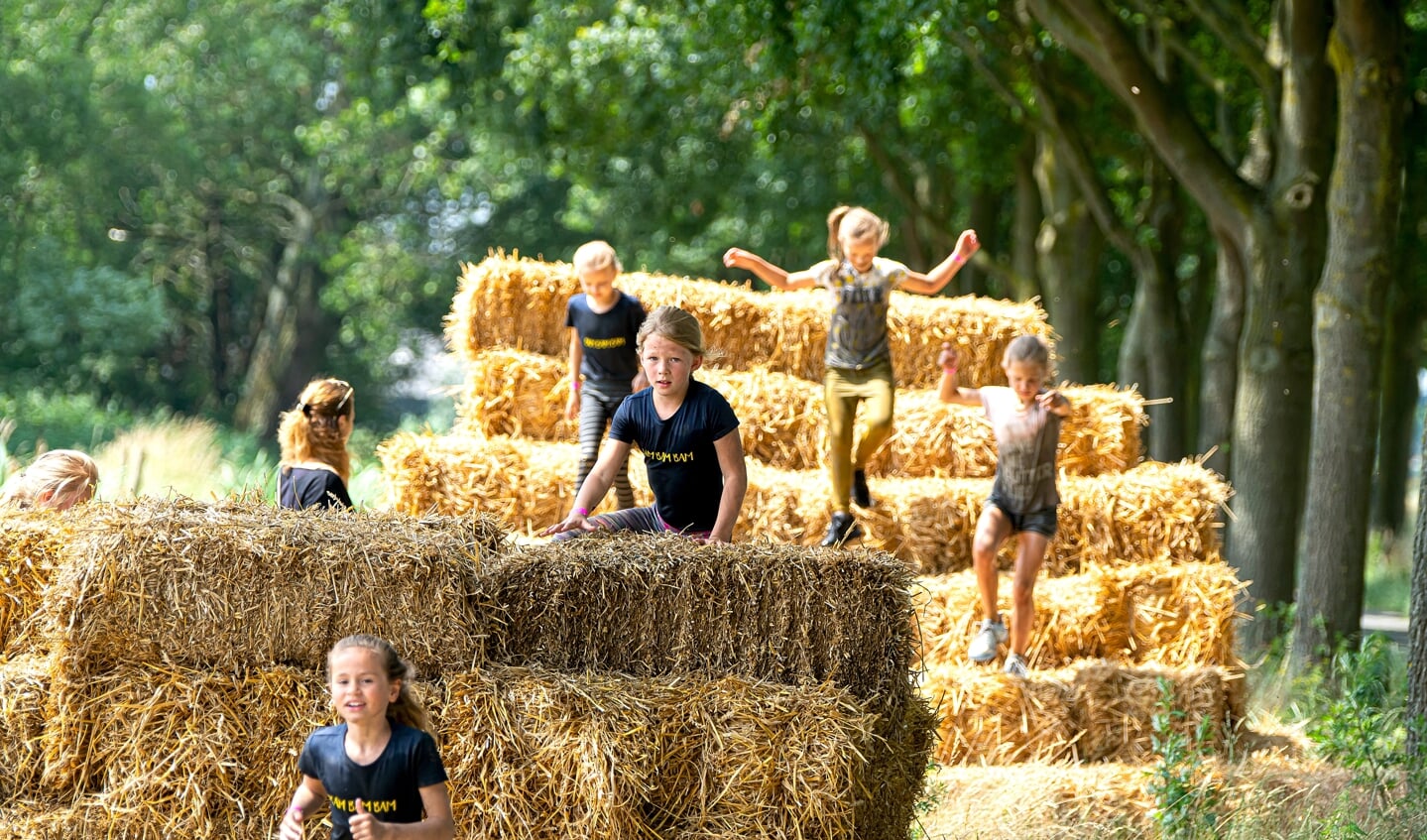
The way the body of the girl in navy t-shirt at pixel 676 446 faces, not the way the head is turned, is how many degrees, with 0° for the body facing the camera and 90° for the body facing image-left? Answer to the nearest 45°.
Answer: approximately 45°

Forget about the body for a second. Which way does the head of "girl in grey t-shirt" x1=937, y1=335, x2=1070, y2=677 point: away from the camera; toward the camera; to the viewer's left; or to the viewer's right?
toward the camera

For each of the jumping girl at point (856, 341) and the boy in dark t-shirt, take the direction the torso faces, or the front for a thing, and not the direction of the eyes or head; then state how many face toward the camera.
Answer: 2

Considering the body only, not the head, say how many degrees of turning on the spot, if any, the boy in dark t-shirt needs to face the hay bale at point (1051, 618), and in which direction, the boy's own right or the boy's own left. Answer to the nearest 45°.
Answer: approximately 90° to the boy's own left

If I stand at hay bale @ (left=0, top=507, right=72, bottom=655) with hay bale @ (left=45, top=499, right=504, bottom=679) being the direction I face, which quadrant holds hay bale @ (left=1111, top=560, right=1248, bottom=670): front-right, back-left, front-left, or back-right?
front-left

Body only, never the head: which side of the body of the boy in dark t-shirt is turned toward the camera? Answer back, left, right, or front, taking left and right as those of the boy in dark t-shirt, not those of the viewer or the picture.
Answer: front

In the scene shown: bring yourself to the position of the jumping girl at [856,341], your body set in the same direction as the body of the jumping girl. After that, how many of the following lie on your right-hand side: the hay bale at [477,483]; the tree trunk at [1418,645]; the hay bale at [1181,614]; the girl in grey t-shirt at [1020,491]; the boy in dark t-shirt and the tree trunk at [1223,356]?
2

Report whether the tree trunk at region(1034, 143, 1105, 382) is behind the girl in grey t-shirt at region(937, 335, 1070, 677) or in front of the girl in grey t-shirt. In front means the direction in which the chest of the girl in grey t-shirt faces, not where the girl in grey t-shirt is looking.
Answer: behind

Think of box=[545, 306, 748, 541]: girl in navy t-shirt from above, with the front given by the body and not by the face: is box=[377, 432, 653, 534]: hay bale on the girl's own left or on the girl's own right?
on the girl's own right

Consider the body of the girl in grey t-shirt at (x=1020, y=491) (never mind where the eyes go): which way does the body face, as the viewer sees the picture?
toward the camera

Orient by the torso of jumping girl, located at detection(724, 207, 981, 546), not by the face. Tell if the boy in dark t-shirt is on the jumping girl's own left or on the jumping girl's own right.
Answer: on the jumping girl's own right

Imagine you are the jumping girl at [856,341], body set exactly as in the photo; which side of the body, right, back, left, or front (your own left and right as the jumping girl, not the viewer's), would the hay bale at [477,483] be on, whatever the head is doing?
right

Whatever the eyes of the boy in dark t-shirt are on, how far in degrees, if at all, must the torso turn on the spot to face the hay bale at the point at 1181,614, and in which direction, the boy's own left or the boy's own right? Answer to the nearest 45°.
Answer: approximately 90° to the boy's own left

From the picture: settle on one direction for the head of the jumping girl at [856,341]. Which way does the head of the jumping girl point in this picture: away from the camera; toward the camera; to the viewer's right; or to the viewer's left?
toward the camera
